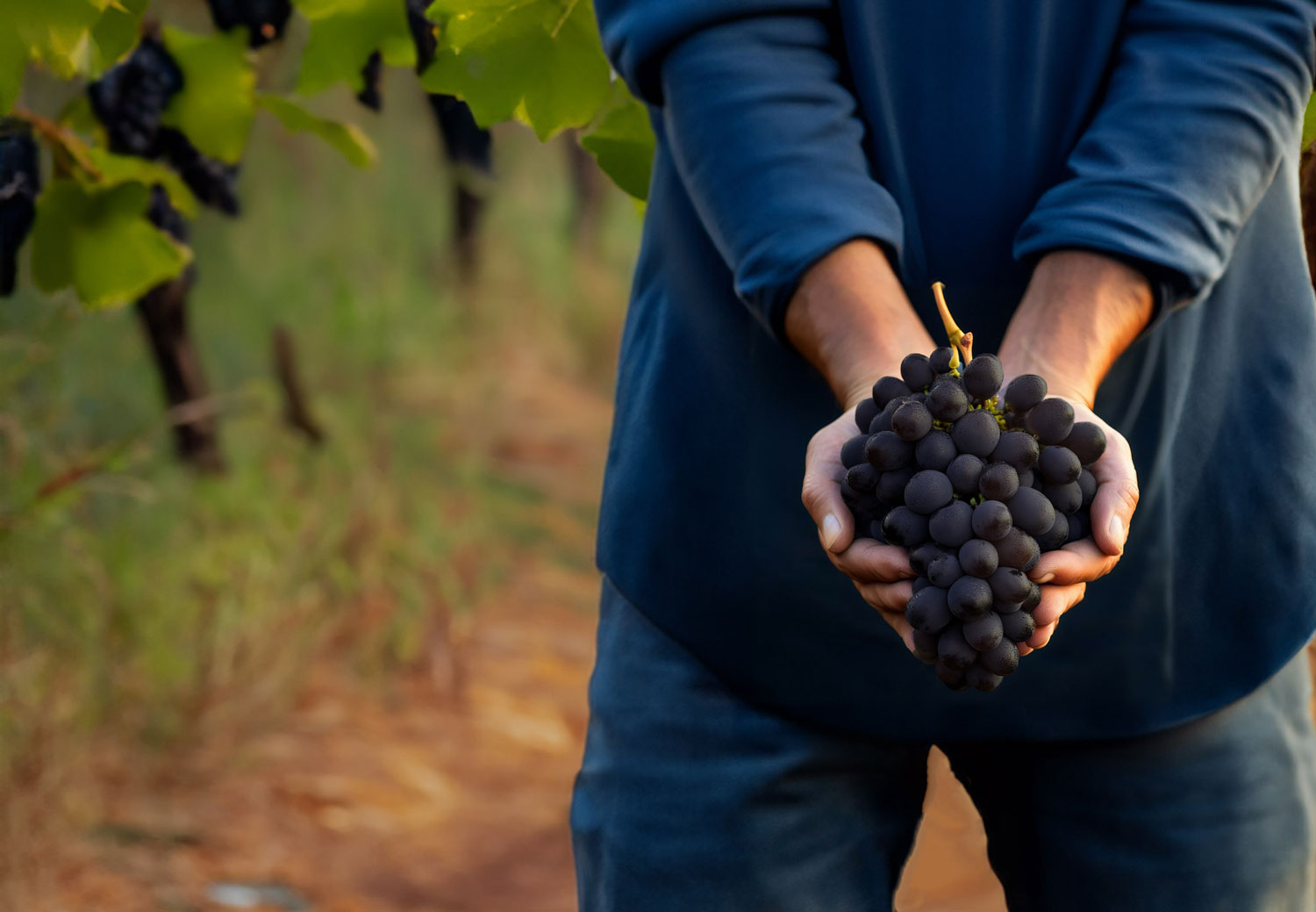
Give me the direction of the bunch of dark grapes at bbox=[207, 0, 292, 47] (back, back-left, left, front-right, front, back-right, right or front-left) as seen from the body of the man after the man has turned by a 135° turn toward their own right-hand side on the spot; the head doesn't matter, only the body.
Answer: front

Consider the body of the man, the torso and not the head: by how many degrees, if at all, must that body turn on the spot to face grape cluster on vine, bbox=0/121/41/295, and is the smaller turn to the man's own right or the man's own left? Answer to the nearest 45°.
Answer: approximately 135° to the man's own right

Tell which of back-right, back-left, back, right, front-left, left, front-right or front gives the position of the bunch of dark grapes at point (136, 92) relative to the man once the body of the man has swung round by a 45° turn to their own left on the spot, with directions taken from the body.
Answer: back

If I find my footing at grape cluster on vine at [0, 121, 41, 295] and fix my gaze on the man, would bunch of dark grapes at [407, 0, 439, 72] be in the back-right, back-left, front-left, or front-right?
front-left

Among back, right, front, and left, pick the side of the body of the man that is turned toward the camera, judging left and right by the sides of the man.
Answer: front

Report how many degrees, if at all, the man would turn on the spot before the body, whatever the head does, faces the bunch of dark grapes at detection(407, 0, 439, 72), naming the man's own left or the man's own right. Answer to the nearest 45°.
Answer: approximately 135° to the man's own right
